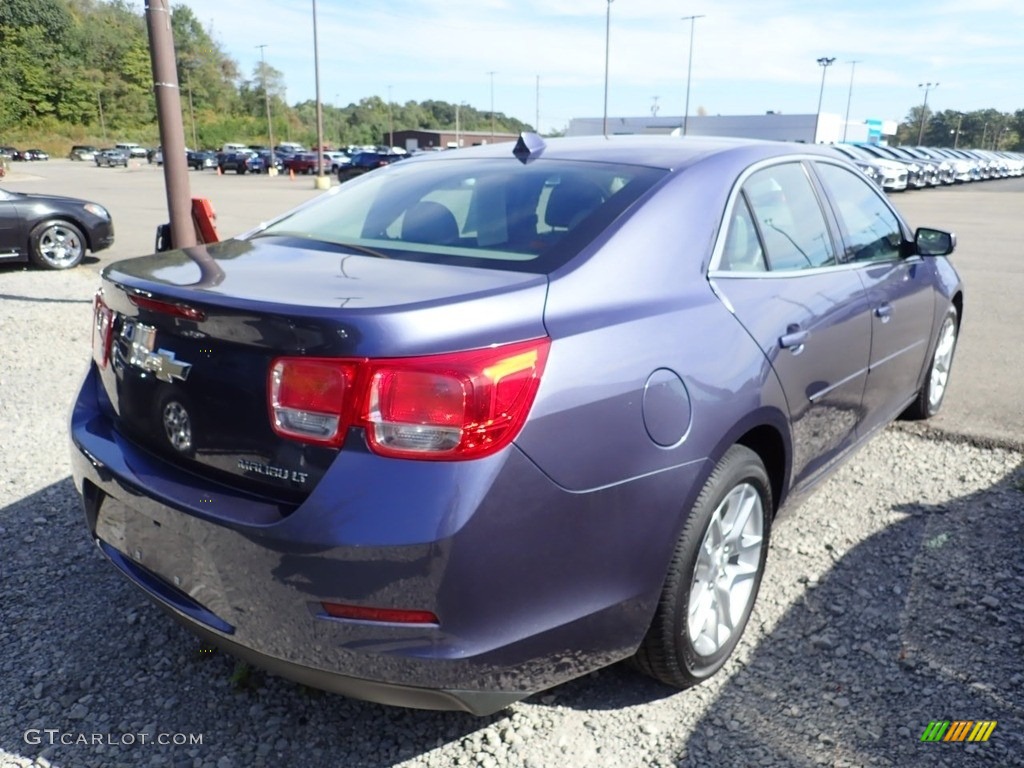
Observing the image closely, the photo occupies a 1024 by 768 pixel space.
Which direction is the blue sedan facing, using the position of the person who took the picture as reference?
facing away from the viewer and to the right of the viewer

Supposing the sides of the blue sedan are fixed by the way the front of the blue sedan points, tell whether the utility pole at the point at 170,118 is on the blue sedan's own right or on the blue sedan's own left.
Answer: on the blue sedan's own left
